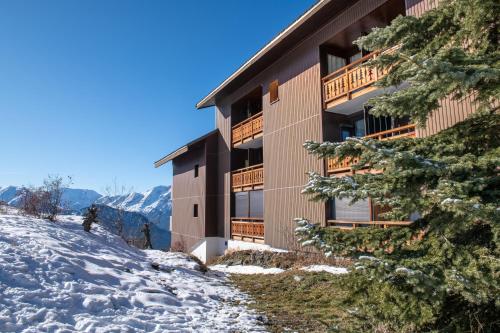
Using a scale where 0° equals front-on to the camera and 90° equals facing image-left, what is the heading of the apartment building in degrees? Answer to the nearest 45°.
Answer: approximately 45°

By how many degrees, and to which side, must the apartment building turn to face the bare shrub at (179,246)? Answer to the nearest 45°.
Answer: approximately 90° to its right

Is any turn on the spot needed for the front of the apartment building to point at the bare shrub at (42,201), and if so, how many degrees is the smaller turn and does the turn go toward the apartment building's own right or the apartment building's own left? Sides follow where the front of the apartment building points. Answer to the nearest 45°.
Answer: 0° — it already faces it

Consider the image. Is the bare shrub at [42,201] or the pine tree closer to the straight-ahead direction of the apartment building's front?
the bare shrub

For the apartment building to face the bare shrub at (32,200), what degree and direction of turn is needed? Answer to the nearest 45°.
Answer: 0° — it already faces it

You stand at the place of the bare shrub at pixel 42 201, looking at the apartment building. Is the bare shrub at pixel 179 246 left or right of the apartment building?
left

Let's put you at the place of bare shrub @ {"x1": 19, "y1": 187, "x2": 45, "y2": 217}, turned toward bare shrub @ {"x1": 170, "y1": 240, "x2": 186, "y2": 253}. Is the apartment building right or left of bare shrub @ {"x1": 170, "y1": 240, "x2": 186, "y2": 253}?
right

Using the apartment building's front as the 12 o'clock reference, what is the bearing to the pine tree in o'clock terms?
The pine tree is roughly at 10 o'clock from the apartment building.

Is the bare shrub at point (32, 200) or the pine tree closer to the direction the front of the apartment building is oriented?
the bare shrub
